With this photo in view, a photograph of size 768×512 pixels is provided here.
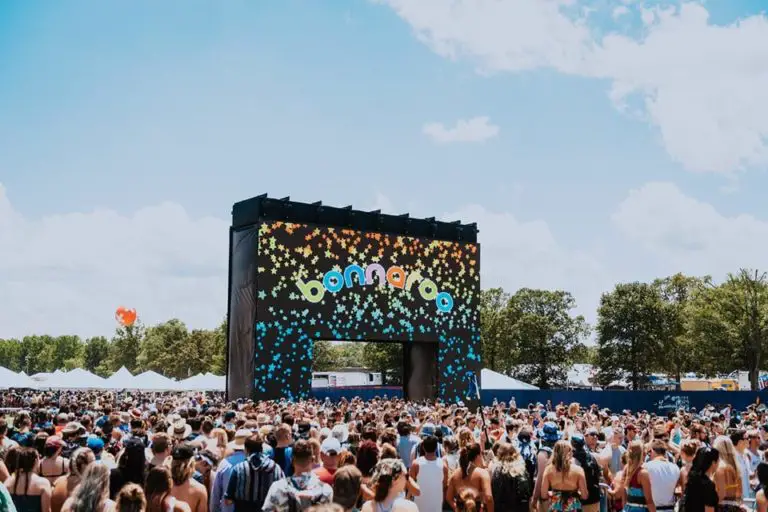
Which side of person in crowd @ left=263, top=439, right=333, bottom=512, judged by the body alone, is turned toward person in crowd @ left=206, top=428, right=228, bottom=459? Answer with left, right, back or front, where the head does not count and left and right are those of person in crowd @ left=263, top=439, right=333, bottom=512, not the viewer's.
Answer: front

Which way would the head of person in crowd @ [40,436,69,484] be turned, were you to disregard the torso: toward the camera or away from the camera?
away from the camera

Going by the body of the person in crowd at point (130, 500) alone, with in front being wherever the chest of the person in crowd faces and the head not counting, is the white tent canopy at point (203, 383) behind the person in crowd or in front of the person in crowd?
in front

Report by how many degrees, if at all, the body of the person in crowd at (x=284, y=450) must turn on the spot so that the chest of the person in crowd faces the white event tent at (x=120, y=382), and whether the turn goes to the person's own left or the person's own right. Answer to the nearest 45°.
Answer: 0° — they already face it

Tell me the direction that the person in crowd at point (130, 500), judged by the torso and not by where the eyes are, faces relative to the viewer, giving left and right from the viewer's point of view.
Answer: facing away from the viewer

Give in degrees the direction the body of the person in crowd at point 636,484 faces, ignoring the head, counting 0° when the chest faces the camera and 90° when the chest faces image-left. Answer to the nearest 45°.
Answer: approximately 180°

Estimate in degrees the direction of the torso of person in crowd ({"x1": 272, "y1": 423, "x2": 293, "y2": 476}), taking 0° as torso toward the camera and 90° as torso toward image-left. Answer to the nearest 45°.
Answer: approximately 180°

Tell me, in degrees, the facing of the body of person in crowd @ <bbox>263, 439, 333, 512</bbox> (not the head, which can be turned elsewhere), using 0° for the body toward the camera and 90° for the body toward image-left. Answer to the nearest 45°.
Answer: approximately 180°

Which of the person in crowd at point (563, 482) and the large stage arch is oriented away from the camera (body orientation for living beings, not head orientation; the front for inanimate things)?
the person in crowd

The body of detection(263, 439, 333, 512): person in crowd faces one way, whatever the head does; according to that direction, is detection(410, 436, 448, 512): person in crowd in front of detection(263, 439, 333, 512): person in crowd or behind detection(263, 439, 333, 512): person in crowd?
in front

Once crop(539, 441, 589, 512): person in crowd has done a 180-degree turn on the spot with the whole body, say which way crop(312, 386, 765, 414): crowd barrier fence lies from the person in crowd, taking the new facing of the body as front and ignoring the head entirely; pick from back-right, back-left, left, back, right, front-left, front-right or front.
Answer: back

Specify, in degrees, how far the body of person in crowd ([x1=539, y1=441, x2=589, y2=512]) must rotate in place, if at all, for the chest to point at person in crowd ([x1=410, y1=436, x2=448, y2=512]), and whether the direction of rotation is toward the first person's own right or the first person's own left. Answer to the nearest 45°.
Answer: approximately 90° to the first person's own left

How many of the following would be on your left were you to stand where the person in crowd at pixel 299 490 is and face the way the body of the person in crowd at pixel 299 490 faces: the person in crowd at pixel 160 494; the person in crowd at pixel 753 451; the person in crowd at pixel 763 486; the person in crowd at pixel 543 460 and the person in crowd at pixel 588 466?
1

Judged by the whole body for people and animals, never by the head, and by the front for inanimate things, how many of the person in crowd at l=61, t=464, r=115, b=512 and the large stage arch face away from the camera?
1

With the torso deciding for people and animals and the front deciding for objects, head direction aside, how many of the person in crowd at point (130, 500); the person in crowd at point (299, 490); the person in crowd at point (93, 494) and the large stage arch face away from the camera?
3
